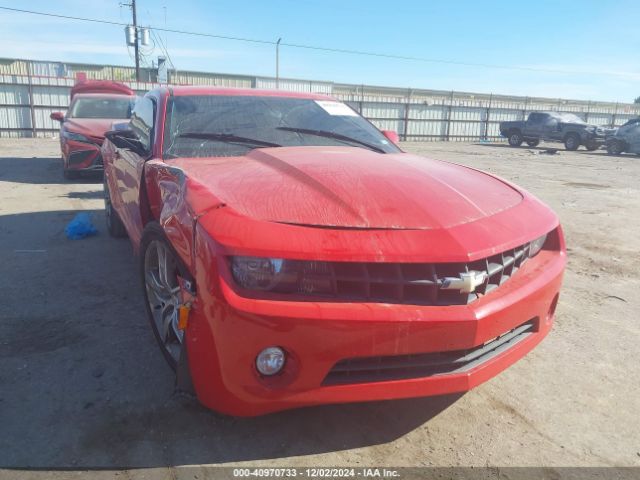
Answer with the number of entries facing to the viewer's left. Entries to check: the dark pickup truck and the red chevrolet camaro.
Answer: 0

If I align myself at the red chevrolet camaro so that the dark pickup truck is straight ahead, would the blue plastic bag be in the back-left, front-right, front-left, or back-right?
front-left

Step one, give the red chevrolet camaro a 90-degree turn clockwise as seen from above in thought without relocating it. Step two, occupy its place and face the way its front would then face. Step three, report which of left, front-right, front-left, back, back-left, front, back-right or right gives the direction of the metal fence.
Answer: back-right

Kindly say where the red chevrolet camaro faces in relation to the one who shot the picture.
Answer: facing the viewer and to the right of the viewer

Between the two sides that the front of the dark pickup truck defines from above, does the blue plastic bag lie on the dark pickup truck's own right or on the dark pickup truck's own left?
on the dark pickup truck's own right

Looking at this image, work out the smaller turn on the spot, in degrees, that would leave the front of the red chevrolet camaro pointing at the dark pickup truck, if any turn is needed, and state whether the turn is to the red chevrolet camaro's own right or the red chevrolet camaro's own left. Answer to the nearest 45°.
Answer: approximately 90° to the red chevrolet camaro's own left

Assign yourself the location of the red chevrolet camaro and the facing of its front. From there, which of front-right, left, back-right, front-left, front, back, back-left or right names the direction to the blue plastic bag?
back
